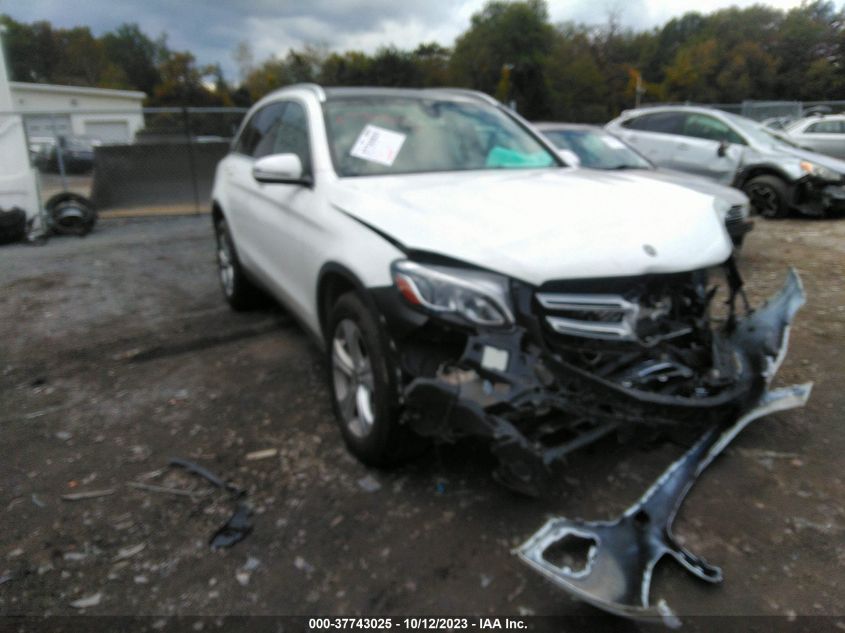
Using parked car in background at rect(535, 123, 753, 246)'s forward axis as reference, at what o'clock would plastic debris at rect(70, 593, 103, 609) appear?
The plastic debris is roughly at 2 o'clock from the parked car in background.

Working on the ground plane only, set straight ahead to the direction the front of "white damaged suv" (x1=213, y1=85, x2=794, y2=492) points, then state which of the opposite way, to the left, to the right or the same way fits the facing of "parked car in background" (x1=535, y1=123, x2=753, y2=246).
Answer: the same way

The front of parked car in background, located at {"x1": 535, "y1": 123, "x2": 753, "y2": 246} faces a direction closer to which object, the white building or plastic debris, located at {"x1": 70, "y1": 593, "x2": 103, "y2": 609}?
the plastic debris

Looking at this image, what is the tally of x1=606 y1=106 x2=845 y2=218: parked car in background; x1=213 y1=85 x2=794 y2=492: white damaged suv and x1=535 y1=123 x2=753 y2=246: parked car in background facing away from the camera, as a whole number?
0

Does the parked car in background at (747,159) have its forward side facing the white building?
no

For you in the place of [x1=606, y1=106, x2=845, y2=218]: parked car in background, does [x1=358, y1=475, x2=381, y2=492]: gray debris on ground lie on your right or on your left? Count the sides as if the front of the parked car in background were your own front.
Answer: on your right

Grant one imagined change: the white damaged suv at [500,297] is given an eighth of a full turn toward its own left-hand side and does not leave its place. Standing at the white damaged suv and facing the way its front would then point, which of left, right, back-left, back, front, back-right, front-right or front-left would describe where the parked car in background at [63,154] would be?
back-left

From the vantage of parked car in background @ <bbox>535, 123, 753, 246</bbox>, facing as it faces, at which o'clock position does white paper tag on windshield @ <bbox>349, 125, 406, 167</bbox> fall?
The white paper tag on windshield is roughly at 2 o'clock from the parked car in background.

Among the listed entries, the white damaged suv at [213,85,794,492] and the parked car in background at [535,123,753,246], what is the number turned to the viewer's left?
0

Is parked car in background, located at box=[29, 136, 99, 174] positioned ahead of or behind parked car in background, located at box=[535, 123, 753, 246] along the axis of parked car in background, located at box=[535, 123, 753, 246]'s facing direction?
behind

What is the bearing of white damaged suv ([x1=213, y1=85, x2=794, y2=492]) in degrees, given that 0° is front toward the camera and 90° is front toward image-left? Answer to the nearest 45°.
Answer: approximately 315°

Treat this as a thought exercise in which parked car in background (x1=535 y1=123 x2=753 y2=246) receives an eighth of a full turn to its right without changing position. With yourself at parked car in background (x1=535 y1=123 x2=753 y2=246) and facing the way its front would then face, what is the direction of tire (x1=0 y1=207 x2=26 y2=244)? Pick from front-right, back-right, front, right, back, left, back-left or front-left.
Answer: right

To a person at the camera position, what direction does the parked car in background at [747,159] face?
facing the viewer and to the right of the viewer

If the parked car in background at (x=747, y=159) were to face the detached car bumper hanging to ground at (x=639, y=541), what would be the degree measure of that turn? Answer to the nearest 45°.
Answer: approximately 45° to its right

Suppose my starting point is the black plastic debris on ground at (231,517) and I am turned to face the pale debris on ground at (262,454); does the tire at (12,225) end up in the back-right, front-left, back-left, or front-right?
front-left

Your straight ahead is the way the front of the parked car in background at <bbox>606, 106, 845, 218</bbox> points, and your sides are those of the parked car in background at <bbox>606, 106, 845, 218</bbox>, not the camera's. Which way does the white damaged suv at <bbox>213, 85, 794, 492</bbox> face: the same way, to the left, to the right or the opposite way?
the same way

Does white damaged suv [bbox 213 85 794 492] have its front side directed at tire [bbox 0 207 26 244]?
no
